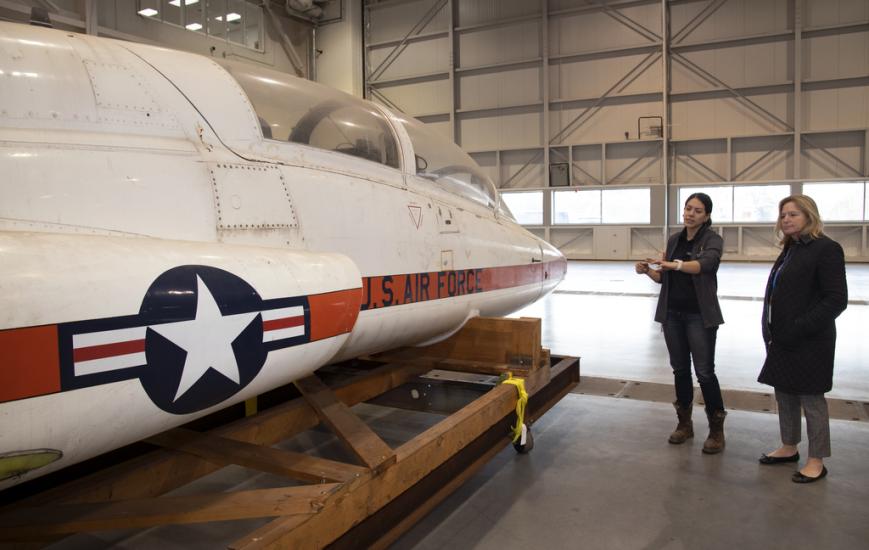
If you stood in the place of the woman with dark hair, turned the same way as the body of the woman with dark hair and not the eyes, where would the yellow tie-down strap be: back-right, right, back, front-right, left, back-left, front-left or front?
front

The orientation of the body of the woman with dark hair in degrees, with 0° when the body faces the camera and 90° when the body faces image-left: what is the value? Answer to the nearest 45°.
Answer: approximately 45°

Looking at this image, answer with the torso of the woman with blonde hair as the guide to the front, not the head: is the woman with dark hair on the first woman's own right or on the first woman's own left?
on the first woman's own right

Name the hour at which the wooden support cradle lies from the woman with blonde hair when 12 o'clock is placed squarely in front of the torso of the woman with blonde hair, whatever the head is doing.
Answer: The wooden support cradle is roughly at 12 o'clock from the woman with blonde hair.

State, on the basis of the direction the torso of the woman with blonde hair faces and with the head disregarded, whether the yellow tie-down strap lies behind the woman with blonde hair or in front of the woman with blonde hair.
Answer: in front

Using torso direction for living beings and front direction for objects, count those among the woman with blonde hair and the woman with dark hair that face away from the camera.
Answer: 0

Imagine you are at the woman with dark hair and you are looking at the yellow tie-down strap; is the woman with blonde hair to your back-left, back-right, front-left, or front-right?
back-left

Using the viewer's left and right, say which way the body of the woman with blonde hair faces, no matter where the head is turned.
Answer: facing the viewer and to the left of the viewer

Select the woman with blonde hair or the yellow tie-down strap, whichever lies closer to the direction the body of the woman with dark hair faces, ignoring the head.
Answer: the yellow tie-down strap

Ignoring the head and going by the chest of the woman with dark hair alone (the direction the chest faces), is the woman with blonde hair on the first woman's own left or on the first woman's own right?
on the first woman's own left

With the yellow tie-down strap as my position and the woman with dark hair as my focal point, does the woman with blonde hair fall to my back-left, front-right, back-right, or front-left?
front-right

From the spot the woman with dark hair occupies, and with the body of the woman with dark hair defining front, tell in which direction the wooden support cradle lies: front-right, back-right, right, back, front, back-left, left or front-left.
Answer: front

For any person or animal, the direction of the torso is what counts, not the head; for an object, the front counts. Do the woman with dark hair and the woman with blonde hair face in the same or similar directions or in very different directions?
same or similar directions
